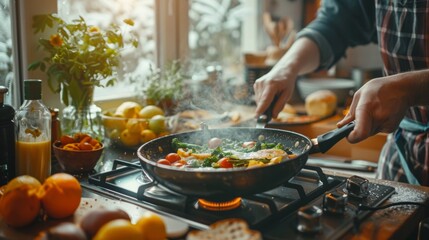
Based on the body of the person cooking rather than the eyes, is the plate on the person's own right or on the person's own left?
on the person's own right

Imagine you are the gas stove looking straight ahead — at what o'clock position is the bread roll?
The bread roll is roughly at 8 o'clock from the gas stove.

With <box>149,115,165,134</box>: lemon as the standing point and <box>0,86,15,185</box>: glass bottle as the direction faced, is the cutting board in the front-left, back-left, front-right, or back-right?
front-left

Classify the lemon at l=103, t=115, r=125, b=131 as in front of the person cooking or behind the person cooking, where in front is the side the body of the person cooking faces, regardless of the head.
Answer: in front

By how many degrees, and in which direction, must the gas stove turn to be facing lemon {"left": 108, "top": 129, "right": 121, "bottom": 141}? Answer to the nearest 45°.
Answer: approximately 180°

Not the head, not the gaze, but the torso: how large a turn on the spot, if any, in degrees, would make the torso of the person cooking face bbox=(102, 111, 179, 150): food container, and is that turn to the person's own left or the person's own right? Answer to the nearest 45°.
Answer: approximately 45° to the person's own right

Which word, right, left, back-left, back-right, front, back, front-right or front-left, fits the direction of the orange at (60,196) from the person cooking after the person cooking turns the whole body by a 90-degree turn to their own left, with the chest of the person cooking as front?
right

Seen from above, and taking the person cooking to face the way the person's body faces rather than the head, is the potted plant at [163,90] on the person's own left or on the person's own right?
on the person's own right

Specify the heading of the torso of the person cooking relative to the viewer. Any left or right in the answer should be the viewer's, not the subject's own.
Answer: facing the viewer and to the left of the viewer

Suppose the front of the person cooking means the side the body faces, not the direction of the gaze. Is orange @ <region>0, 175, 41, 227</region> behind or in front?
in front

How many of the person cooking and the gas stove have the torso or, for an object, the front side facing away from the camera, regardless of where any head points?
0

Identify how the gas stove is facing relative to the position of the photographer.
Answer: facing the viewer and to the right of the viewer

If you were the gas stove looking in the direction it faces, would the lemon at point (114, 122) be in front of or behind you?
behind

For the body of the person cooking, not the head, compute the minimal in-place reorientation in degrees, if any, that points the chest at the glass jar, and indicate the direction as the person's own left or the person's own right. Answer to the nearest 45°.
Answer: approximately 45° to the person's own right

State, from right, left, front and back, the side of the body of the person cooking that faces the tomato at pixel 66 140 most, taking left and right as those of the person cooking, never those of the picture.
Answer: front
